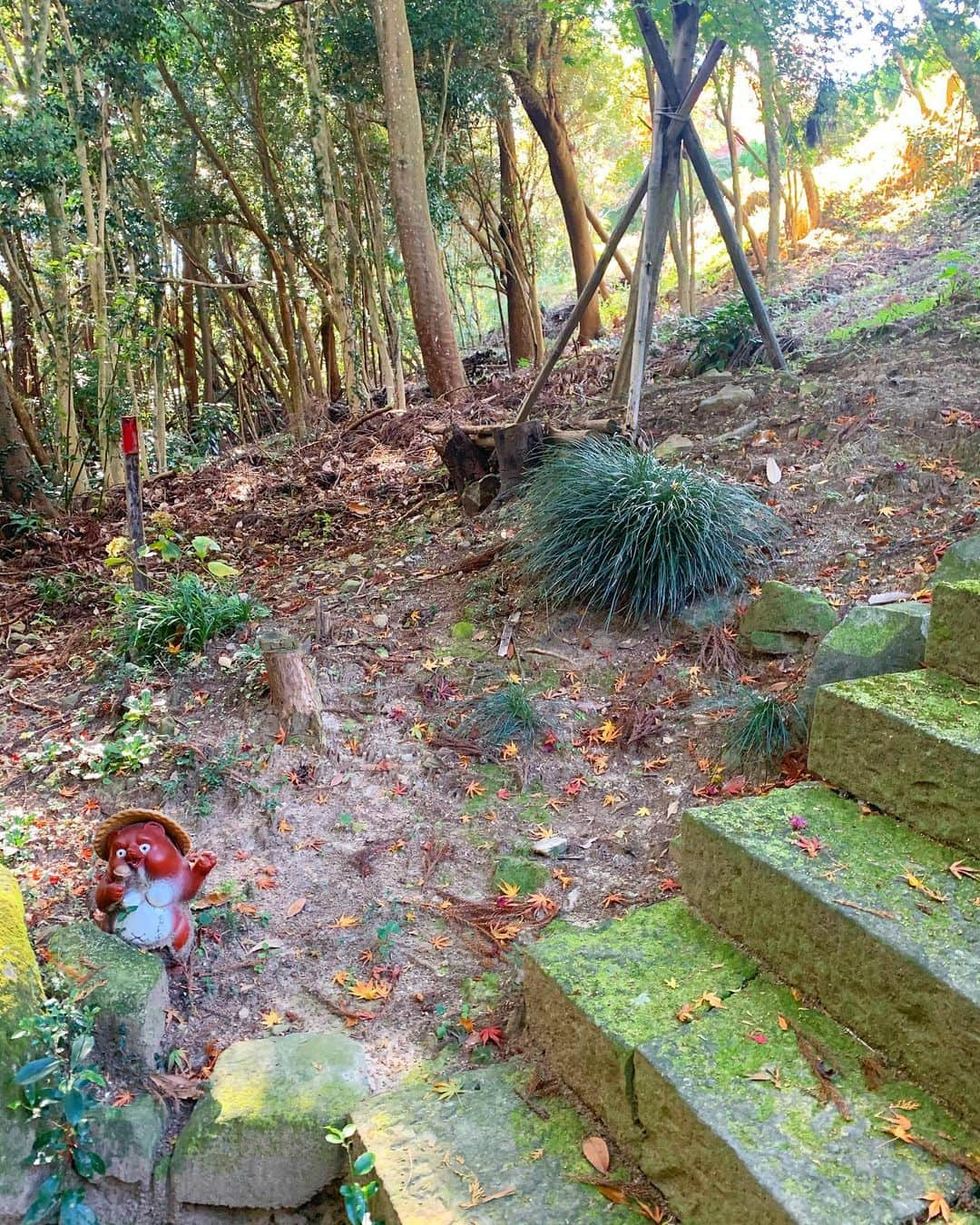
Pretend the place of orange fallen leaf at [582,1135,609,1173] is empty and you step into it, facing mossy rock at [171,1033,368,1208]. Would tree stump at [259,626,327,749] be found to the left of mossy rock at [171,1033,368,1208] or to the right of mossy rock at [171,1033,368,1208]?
right

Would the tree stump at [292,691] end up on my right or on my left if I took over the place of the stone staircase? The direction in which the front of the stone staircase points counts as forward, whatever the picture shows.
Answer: on my right

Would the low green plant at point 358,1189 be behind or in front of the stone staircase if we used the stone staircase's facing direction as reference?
in front

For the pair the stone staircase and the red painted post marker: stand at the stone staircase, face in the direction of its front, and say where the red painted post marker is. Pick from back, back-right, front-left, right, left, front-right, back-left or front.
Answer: right

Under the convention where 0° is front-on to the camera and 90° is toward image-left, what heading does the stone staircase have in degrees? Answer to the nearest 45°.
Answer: approximately 45°

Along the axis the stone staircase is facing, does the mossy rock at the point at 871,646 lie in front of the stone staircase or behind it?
behind

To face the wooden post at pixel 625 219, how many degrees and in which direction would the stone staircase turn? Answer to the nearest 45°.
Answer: approximately 135° to its right

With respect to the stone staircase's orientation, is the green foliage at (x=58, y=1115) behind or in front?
in front

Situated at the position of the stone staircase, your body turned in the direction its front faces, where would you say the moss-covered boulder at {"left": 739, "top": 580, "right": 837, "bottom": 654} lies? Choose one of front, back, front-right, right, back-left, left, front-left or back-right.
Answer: back-right

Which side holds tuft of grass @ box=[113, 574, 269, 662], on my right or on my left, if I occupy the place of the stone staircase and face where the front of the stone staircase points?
on my right

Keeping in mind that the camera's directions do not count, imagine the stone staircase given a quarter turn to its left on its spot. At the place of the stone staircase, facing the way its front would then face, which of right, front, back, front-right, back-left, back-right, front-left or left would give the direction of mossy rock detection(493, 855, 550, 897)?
back

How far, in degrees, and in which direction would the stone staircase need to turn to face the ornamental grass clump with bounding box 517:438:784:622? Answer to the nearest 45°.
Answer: approximately 135° to its right
